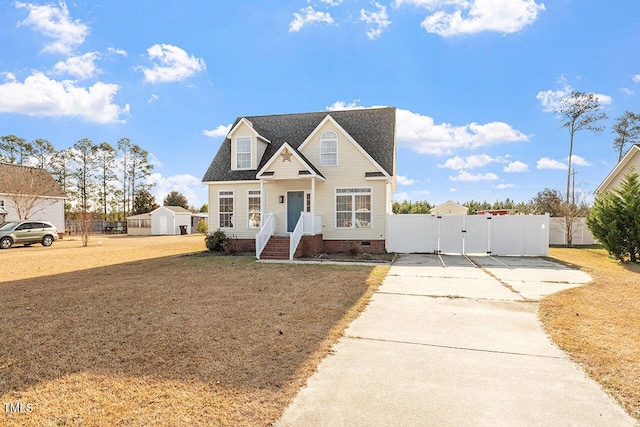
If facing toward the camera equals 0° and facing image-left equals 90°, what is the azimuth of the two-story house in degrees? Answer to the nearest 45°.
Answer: approximately 0°

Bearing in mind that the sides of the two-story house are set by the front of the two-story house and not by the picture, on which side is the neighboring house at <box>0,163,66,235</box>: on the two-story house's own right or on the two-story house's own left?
on the two-story house's own right

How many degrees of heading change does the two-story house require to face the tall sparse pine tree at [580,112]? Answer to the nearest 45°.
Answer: approximately 135° to its left

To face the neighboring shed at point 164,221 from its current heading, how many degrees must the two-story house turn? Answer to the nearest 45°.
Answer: approximately 135° to its right

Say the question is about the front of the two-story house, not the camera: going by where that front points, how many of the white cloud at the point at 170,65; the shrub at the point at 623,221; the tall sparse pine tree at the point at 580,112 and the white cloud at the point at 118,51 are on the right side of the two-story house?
2

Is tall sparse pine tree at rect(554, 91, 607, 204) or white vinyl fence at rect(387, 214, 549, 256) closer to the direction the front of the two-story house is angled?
the white vinyl fence

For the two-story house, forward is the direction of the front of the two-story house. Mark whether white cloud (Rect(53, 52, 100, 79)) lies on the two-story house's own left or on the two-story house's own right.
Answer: on the two-story house's own right

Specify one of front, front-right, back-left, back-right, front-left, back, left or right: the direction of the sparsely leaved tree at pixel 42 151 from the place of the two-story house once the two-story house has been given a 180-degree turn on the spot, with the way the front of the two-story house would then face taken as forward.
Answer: front-left

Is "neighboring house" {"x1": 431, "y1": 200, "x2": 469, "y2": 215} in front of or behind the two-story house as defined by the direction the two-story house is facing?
behind

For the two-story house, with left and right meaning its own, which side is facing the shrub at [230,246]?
right
